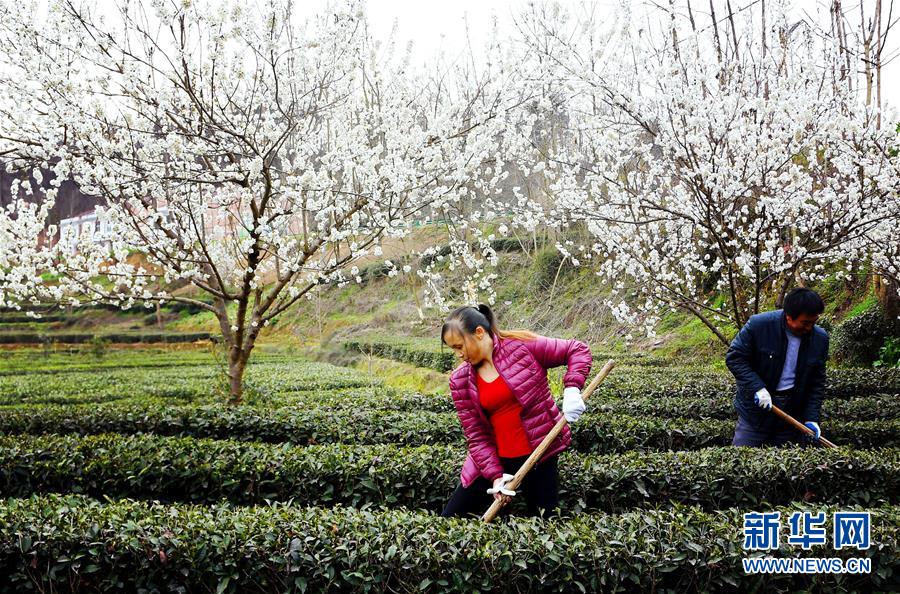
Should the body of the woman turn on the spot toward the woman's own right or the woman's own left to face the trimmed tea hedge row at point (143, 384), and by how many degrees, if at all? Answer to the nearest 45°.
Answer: approximately 90° to the woman's own right

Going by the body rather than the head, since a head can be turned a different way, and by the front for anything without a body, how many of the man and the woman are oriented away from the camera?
0

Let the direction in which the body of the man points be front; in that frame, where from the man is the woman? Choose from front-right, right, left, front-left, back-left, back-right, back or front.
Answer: right

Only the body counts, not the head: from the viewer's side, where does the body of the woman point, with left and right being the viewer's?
facing the viewer and to the left of the viewer

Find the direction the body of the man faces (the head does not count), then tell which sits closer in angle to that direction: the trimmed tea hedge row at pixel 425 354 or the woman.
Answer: the woman
